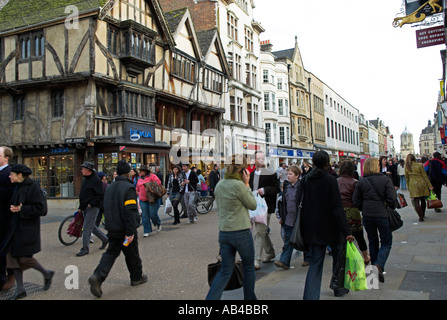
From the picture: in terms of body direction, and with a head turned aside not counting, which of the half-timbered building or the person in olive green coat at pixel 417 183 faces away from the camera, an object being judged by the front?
the person in olive green coat

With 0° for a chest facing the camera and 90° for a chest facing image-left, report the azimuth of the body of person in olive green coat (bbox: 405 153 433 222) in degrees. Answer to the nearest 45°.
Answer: approximately 180°

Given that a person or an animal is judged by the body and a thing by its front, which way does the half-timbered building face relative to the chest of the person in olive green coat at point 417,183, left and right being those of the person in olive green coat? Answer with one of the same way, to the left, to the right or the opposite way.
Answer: to the right

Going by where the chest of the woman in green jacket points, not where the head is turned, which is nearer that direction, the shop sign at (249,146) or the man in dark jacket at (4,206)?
the shop sign

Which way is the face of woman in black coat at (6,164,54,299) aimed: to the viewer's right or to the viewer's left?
to the viewer's left

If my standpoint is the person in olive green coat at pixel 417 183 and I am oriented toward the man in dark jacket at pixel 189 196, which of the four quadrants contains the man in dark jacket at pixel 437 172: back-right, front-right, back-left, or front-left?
back-right

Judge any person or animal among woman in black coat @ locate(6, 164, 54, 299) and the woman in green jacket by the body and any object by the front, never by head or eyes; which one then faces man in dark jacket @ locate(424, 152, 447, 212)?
the woman in green jacket

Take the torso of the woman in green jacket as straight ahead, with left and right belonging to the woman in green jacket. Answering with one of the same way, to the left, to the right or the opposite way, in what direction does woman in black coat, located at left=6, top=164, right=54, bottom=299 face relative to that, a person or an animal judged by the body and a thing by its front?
the opposite way

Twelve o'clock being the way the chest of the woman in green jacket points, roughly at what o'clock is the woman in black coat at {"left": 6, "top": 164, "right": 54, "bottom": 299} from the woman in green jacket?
The woman in black coat is roughly at 8 o'clock from the woman in green jacket.
